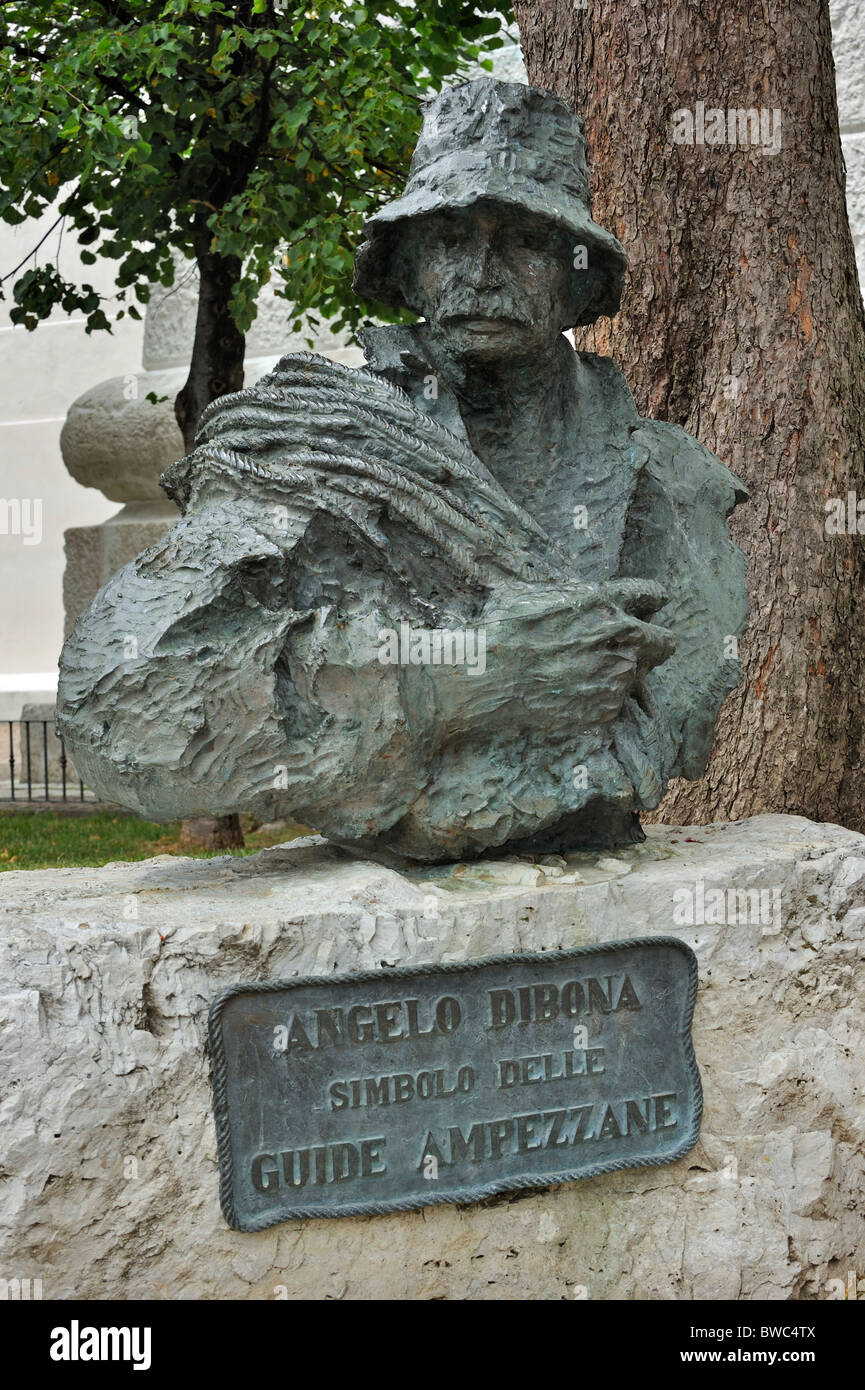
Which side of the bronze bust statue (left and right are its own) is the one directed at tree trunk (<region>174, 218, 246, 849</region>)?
back

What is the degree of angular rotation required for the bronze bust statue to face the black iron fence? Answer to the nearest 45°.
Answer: approximately 180°

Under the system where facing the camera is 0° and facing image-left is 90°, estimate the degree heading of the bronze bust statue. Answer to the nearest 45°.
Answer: approximately 0°
